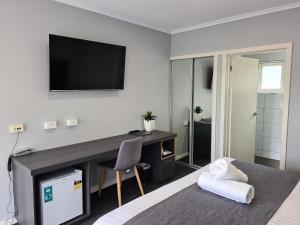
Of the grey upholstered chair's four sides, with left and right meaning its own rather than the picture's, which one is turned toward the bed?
back

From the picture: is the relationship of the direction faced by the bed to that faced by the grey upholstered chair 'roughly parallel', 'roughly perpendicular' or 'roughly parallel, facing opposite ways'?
roughly parallel

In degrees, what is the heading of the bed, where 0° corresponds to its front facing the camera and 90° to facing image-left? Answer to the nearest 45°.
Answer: approximately 135°

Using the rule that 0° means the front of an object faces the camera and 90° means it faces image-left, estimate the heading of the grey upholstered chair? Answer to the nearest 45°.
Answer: approximately 135°

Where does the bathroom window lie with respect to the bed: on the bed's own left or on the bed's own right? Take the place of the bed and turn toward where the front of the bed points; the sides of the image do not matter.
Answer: on the bed's own right

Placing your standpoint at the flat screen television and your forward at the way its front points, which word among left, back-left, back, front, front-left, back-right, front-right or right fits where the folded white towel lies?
front

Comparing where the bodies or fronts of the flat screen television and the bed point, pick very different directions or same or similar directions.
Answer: very different directions

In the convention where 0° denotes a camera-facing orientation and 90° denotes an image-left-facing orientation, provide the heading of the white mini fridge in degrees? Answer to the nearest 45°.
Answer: approximately 315°

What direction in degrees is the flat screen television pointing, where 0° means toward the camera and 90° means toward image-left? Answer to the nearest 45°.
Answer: approximately 315°

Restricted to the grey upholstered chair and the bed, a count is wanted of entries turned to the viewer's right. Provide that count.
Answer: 0

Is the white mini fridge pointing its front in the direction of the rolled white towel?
yes

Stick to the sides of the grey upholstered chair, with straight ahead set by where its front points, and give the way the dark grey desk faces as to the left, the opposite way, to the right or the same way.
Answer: the opposite way

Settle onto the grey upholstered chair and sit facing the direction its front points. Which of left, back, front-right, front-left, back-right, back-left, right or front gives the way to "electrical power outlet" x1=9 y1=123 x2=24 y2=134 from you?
front-left

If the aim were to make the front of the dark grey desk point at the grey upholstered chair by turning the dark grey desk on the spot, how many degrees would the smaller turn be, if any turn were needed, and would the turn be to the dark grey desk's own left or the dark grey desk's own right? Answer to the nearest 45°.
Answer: approximately 45° to the dark grey desk's own left

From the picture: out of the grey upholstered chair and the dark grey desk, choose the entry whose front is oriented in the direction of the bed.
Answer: the dark grey desk

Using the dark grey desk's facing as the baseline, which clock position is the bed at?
The bed is roughly at 12 o'clock from the dark grey desk.

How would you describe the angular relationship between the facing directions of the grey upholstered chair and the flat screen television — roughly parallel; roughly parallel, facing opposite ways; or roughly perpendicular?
roughly parallel, facing opposite ways
